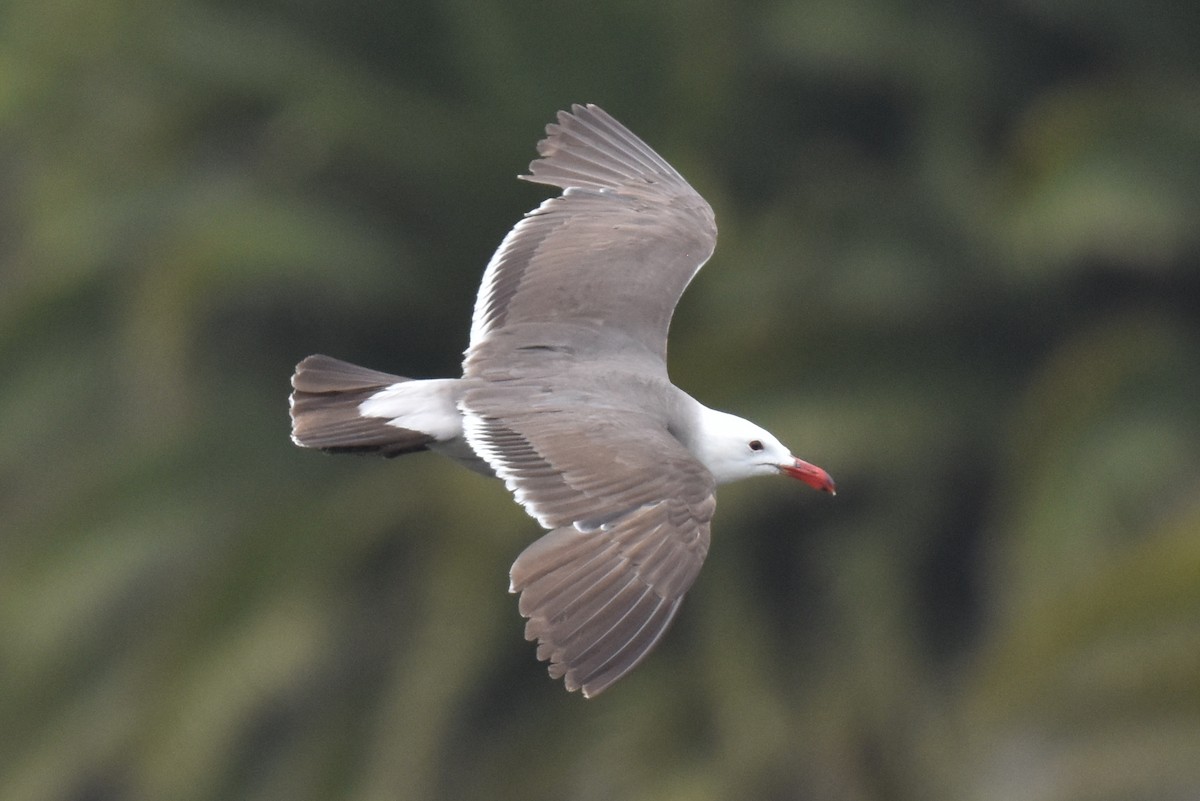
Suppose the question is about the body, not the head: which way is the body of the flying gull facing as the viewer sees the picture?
to the viewer's right
